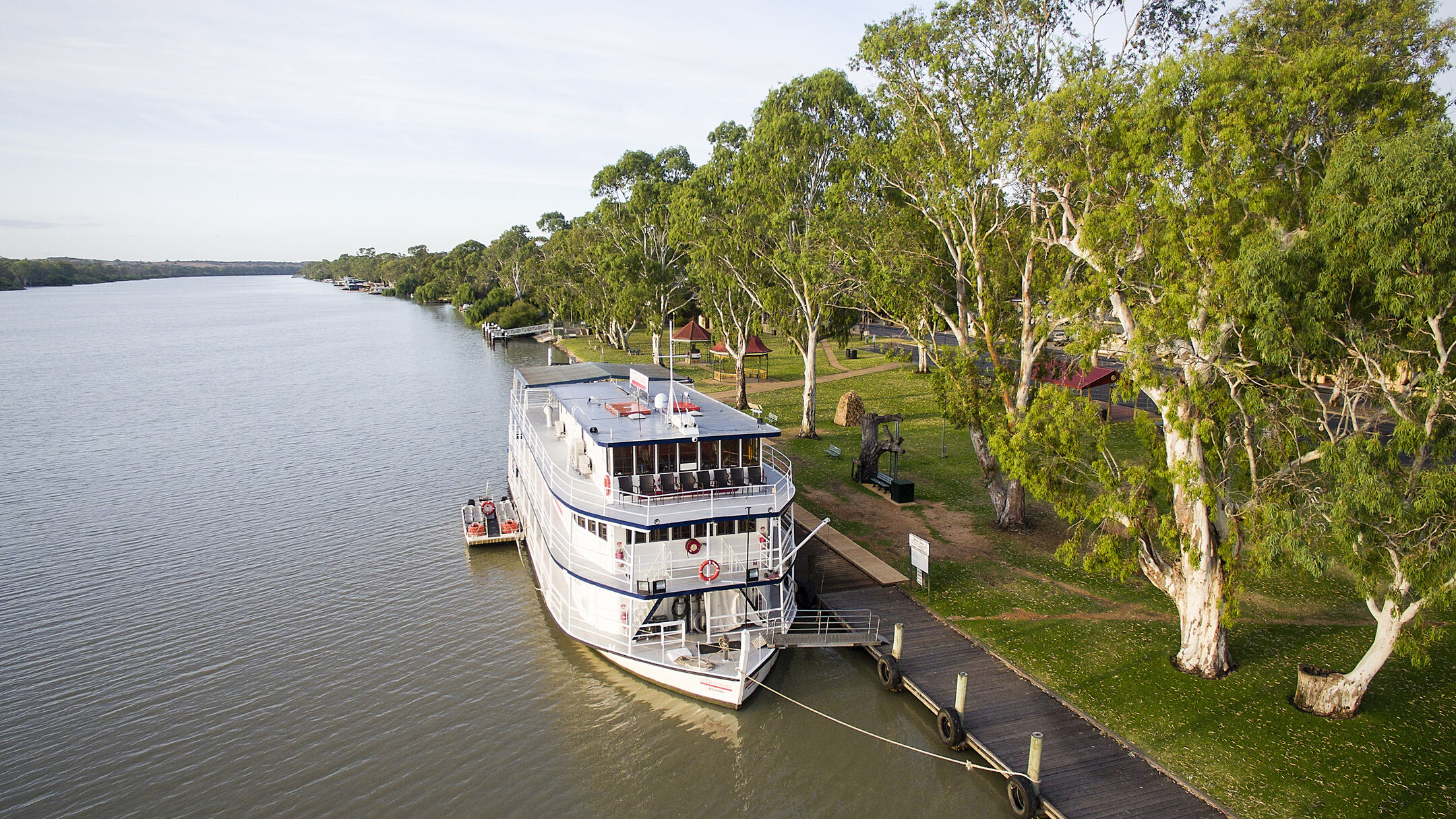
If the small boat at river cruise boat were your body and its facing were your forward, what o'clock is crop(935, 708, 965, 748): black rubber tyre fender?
The black rubber tyre fender is roughly at 11 o'clock from the small boat at river cruise boat.

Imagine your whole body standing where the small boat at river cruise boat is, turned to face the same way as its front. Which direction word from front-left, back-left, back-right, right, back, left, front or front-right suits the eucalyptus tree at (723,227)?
back-left

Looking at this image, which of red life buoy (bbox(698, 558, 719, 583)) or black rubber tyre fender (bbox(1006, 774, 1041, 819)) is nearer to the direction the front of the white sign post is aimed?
the red life buoy

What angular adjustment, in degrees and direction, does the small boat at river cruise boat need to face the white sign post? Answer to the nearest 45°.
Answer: approximately 45° to its left

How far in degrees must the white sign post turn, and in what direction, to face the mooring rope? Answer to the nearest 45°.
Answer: approximately 45° to its left

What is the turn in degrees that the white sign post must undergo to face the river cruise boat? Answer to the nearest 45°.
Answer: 0° — it already faces it
